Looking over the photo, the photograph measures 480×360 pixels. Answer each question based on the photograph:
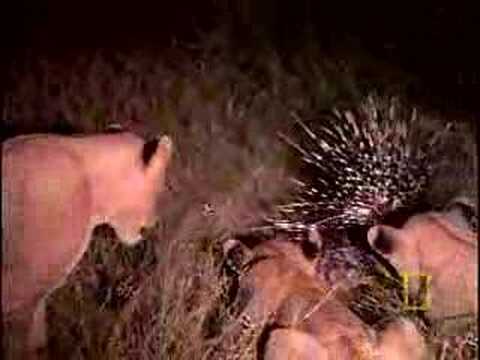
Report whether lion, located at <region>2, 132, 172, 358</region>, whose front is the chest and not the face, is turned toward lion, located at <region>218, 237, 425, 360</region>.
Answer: yes

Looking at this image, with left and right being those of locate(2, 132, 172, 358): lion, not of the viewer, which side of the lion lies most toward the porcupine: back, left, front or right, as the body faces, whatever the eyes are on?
front

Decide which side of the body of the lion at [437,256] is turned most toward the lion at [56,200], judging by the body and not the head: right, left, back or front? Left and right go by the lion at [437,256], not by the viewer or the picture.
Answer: front

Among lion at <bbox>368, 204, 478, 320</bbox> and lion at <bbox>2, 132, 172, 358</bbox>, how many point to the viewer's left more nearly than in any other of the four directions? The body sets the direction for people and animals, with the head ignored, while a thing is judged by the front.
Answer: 1

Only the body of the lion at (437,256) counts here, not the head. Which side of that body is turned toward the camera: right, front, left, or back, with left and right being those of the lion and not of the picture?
left

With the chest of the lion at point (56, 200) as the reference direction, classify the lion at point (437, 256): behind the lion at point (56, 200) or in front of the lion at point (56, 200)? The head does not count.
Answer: in front

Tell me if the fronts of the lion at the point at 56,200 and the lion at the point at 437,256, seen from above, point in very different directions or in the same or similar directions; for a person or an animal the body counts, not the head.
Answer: very different directions

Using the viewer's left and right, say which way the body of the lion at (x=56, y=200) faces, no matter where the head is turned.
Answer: facing to the right of the viewer
